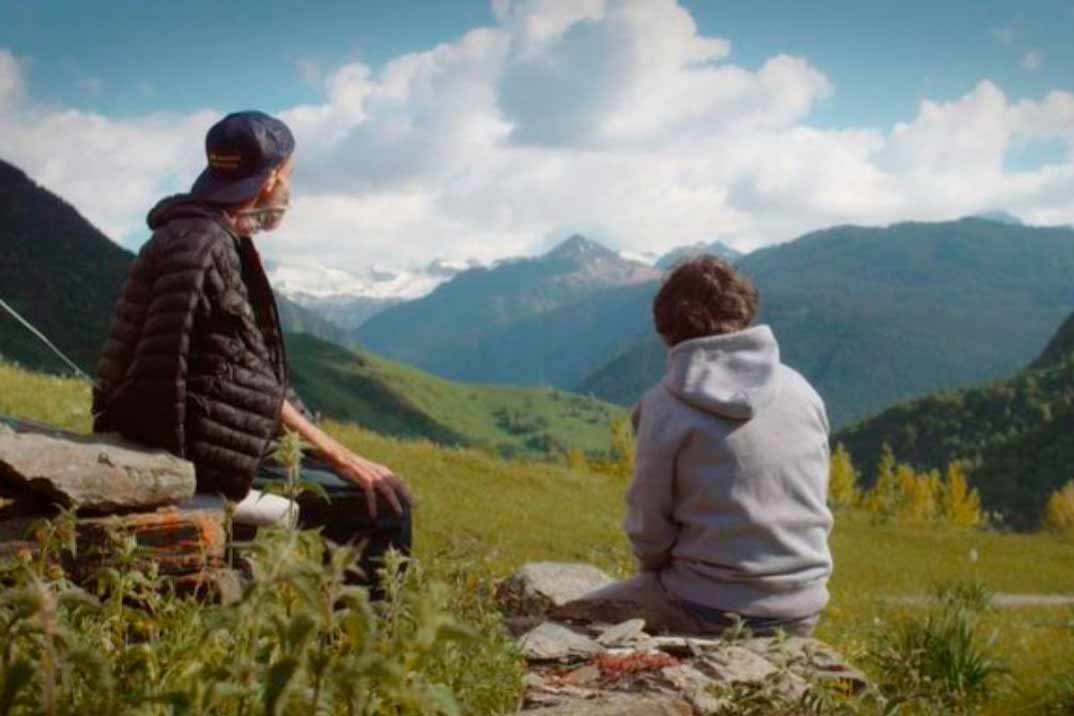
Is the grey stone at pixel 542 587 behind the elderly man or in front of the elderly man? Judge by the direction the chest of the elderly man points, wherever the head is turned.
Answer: in front

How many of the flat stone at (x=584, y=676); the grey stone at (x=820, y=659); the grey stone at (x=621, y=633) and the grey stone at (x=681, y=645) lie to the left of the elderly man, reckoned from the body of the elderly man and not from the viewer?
0

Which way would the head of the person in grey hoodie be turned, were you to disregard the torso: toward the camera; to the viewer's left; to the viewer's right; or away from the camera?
away from the camera

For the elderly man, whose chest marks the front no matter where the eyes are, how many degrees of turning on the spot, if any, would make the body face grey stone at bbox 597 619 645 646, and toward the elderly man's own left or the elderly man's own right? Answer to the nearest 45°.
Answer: approximately 45° to the elderly man's own right

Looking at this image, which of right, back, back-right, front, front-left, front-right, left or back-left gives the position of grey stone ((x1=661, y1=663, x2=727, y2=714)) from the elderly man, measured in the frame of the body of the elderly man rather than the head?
right

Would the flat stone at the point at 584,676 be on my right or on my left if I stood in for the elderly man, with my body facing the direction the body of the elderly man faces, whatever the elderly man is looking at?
on my right

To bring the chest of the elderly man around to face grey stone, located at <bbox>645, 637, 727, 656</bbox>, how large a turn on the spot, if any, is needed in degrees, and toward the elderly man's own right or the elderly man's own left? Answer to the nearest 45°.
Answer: approximately 45° to the elderly man's own right

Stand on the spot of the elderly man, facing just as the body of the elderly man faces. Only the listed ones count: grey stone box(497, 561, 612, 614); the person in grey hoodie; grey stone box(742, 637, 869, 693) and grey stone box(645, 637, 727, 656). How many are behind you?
0

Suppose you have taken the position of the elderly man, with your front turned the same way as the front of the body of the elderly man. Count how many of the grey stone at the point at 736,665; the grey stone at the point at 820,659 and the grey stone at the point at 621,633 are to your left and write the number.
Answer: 0

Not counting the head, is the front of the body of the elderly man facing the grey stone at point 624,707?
no

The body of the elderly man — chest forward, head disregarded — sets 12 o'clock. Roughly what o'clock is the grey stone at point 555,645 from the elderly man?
The grey stone is roughly at 2 o'clock from the elderly man.

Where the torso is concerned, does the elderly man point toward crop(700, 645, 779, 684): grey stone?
no

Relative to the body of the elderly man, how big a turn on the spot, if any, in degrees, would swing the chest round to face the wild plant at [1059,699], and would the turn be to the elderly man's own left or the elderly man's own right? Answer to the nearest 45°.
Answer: approximately 45° to the elderly man's own right

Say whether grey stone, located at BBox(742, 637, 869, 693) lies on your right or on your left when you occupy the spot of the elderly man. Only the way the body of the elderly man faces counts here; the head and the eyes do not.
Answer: on your right

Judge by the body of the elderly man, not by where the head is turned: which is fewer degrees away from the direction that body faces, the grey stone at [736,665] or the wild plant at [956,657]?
the wild plant

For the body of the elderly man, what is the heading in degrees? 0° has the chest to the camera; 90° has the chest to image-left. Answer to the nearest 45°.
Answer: approximately 225°
